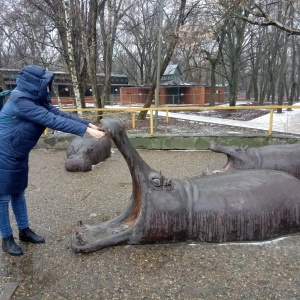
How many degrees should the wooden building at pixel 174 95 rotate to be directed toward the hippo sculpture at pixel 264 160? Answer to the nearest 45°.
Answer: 0° — it already faces it

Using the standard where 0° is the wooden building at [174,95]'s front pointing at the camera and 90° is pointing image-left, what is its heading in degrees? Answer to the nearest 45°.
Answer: approximately 0°

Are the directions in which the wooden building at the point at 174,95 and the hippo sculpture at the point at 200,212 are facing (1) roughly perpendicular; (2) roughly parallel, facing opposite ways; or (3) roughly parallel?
roughly perpendicular

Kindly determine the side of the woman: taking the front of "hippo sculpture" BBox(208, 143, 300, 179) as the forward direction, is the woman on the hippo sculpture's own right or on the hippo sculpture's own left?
on the hippo sculpture's own left

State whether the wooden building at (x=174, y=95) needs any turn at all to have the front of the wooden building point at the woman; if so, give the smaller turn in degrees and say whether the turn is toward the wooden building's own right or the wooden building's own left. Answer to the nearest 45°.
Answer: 0° — it already faces them

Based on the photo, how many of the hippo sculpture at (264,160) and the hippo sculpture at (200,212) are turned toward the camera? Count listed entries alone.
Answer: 0

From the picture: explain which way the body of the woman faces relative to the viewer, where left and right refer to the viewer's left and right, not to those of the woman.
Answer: facing to the right of the viewer

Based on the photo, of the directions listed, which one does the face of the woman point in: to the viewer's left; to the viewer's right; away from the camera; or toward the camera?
to the viewer's right

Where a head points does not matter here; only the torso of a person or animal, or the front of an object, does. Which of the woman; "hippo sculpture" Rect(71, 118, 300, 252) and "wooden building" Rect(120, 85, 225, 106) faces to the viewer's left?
the hippo sculpture

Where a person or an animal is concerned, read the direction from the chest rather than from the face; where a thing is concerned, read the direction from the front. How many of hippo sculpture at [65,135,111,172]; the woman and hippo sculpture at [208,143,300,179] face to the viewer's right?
1

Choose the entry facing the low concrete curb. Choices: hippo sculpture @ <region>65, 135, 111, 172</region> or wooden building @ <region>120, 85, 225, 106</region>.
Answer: the wooden building

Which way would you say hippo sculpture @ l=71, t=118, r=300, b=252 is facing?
to the viewer's left

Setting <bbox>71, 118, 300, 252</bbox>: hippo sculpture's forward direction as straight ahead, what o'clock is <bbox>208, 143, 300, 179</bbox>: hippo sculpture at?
<bbox>208, 143, 300, 179</bbox>: hippo sculpture is roughly at 4 o'clock from <bbox>71, 118, 300, 252</bbox>: hippo sculpture.

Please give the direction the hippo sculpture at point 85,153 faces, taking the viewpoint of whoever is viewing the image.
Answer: facing the viewer and to the left of the viewer

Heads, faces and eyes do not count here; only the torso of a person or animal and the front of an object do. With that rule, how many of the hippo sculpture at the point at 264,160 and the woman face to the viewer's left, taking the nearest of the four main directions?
1

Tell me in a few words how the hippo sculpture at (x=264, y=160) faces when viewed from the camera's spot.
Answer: facing to the left of the viewer
